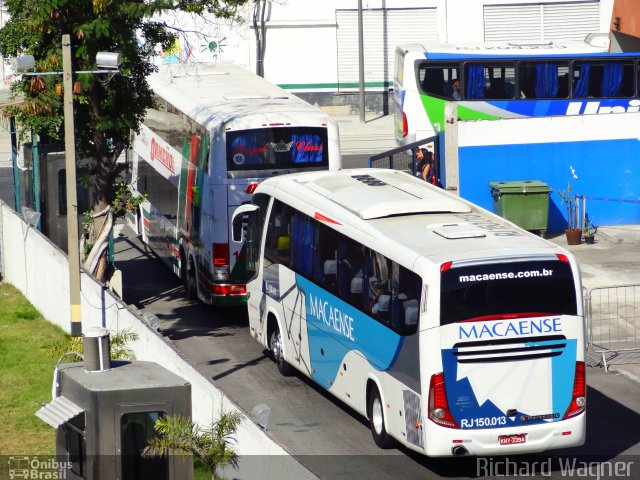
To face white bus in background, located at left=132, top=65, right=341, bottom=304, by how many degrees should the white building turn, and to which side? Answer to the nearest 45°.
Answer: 0° — it already faces it

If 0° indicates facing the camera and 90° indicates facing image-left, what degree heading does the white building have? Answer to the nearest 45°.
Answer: approximately 0°

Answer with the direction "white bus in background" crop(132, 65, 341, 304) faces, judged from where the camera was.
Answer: facing away from the viewer and to the left of the viewer

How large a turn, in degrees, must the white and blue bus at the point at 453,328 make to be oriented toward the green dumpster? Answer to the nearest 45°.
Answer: approximately 45° to its right

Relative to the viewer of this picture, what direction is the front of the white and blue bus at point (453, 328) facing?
facing away from the viewer and to the left of the viewer

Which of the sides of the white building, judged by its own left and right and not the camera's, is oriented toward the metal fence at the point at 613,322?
front

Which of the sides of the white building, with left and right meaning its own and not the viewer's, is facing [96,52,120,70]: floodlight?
front

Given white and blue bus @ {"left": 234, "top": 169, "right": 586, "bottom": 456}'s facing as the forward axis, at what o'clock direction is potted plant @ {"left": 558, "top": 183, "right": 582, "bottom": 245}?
The potted plant is roughly at 2 o'clock from the white and blue bus.
